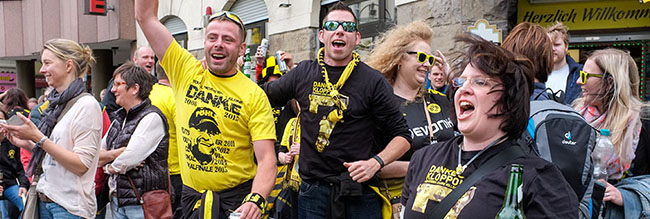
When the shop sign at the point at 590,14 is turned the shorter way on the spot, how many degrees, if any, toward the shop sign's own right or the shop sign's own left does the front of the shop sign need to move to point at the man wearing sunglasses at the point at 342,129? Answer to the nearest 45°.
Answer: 0° — it already faces them

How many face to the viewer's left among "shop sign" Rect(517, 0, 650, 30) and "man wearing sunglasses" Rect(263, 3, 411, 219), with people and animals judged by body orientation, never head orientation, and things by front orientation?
0

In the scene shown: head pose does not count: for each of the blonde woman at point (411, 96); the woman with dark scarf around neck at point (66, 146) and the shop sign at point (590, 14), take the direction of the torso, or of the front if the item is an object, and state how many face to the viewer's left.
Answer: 1

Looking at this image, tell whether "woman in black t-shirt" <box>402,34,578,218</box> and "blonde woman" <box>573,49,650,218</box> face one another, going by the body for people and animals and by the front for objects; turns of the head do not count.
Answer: no

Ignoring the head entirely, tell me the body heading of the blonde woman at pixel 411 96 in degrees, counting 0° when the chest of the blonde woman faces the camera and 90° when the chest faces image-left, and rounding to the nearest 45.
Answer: approximately 315°

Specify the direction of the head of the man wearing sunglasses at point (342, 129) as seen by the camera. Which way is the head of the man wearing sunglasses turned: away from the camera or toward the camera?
toward the camera

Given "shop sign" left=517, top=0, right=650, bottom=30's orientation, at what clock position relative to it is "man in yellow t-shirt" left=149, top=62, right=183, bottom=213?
The man in yellow t-shirt is roughly at 1 o'clock from the shop sign.

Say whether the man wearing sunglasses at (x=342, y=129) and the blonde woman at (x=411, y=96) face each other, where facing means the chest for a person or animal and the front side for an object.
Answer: no

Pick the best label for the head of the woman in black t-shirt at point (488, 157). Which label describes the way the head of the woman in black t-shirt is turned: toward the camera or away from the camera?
toward the camera

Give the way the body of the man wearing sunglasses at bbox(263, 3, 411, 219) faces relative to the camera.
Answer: toward the camera

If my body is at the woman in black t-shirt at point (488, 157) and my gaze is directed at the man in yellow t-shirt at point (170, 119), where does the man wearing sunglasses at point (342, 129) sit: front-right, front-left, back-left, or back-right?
front-right

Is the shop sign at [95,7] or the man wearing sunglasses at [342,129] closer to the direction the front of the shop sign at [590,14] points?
the man wearing sunglasses

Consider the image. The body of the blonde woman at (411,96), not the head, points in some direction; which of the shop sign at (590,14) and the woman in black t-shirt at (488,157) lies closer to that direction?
the woman in black t-shirt

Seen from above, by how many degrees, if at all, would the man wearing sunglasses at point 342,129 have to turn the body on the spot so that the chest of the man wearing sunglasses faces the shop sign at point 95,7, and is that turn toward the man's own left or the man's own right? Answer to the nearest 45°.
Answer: approximately 135° to the man's own right

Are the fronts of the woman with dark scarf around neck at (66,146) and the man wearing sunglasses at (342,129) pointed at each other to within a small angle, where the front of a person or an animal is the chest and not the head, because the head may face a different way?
no

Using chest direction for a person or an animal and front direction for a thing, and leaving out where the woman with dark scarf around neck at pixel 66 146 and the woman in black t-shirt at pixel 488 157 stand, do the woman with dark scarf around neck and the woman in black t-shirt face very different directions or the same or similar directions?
same or similar directions

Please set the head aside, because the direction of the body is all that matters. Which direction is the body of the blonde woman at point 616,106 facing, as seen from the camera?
to the viewer's left

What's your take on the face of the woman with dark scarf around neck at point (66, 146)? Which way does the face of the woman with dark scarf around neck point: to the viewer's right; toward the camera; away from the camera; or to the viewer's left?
to the viewer's left

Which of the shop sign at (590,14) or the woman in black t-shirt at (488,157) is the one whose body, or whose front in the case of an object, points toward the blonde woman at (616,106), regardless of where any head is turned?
the shop sign

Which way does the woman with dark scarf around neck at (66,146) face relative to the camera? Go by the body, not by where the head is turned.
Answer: to the viewer's left

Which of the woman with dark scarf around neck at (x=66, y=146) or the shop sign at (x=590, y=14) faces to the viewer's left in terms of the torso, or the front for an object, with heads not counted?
the woman with dark scarf around neck
